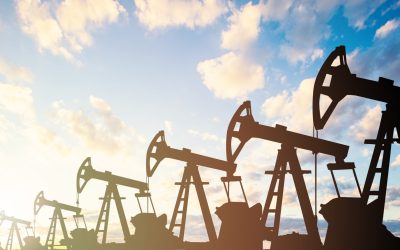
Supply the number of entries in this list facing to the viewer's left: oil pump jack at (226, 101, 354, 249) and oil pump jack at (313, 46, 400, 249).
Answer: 2

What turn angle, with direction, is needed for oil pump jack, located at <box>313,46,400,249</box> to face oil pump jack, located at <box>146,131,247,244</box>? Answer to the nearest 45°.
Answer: approximately 45° to its right

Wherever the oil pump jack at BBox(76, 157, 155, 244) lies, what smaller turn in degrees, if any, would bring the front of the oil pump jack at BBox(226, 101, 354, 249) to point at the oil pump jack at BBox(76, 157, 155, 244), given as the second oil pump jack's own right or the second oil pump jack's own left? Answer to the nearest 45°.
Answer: approximately 45° to the second oil pump jack's own right

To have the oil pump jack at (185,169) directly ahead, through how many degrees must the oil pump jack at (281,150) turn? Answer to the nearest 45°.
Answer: approximately 45° to its right

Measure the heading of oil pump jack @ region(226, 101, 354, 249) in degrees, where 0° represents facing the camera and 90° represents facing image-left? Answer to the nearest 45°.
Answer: approximately 90°

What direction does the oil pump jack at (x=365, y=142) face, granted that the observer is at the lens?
facing to the left of the viewer

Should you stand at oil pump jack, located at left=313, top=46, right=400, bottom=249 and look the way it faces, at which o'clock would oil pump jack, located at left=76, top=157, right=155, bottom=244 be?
oil pump jack, located at left=76, top=157, right=155, bottom=244 is roughly at 1 o'clock from oil pump jack, located at left=313, top=46, right=400, bottom=249.
